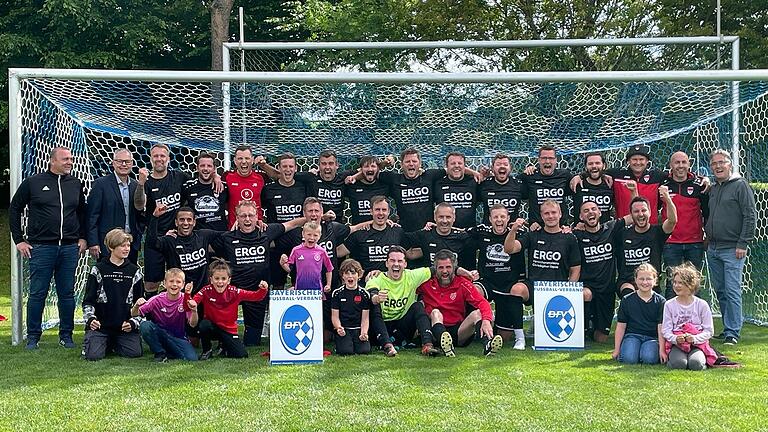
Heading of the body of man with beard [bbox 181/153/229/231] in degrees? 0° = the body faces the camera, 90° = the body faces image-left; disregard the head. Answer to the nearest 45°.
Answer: approximately 0°

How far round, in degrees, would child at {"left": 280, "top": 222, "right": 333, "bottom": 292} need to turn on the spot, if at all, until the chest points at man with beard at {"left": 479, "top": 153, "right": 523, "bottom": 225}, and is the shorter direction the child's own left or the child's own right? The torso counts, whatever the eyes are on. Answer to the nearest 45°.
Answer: approximately 90° to the child's own left

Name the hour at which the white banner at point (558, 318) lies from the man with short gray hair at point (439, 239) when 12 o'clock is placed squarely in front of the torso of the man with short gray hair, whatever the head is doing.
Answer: The white banner is roughly at 10 o'clock from the man with short gray hair.

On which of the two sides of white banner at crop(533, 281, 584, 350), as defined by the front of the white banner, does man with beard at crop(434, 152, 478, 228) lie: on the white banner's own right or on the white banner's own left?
on the white banner's own right

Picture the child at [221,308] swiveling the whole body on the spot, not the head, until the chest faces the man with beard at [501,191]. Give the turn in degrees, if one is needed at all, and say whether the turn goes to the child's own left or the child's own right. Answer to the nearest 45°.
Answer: approximately 90° to the child's own left

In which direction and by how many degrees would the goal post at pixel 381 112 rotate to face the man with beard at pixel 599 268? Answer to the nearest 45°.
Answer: approximately 90° to its left

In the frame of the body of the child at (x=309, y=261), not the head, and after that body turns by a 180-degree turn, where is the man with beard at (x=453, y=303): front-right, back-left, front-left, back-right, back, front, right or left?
right

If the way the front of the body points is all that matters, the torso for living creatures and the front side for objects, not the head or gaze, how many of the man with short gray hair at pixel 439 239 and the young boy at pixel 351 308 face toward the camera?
2
